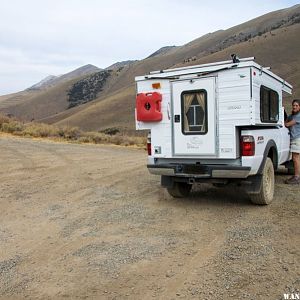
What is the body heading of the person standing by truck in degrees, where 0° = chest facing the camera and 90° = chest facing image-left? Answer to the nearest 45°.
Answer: approximately 45°

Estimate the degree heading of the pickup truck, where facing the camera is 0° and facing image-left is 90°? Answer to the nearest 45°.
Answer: approximately 225°

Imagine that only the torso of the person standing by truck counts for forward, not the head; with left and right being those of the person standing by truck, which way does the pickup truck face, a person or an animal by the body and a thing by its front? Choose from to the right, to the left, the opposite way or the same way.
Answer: the opposite way

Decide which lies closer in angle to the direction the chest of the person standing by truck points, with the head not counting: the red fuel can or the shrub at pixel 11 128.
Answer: the red fuel can

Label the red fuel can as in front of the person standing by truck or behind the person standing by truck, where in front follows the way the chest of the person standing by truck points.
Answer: in front
